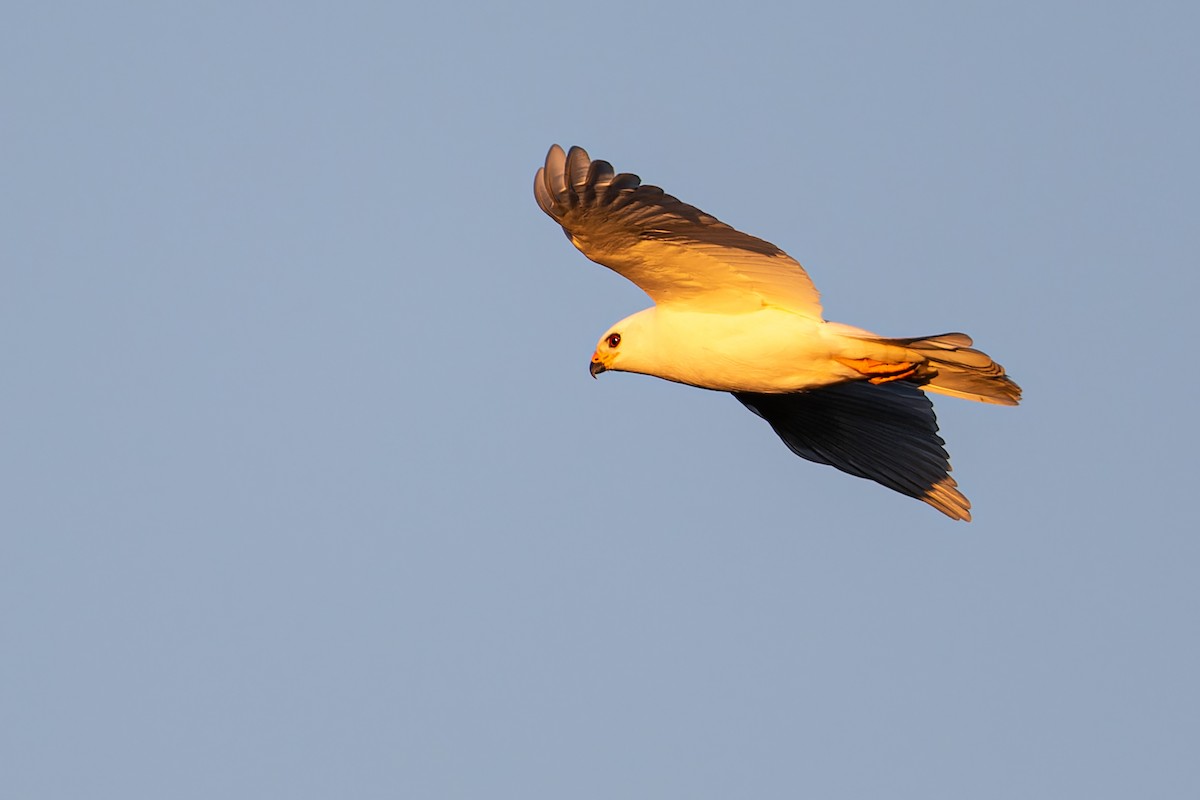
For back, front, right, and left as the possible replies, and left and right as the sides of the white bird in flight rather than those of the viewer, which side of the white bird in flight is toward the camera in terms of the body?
left
